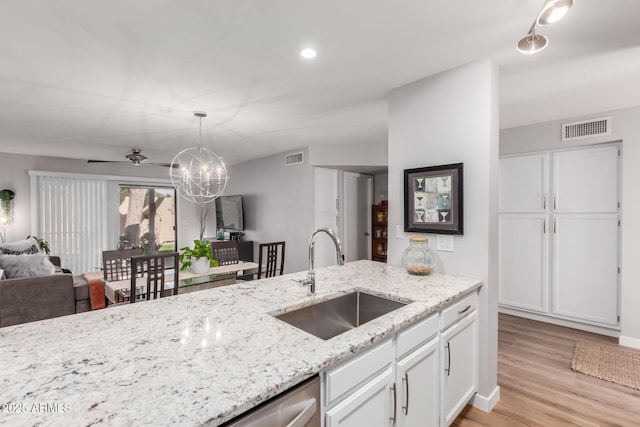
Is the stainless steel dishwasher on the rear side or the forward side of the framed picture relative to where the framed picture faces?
on the forward side

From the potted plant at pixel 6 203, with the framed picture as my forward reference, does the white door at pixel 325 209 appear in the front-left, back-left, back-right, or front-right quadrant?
front-left

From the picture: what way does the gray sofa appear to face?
to the viewer's right

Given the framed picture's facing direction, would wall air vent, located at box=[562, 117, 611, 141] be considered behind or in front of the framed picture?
behind

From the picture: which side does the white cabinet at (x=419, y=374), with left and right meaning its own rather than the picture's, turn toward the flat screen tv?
back

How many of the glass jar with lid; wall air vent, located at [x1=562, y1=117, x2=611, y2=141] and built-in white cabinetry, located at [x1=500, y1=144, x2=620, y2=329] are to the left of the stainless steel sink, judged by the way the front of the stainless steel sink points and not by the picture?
3

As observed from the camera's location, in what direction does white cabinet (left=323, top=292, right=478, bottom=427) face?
facing the viewer and to the right of the viewer

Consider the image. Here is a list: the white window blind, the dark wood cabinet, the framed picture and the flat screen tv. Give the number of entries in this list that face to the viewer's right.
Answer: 0

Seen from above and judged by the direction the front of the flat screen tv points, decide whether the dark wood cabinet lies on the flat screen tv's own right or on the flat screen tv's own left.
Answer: on the flat screen tv's own left

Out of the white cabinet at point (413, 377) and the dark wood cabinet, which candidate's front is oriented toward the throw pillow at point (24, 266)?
the dark wood cabinet

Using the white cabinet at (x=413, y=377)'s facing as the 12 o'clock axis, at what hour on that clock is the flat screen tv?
The flat screen tv is roughly at 6 o'clock from the white cabinet.

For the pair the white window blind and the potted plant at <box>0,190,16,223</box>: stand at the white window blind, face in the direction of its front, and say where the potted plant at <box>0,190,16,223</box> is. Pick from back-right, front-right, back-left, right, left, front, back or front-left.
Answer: right

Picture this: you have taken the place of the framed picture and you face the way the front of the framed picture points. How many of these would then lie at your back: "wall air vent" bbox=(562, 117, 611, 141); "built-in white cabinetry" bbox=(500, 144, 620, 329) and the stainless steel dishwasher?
2

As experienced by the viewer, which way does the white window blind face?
facing the viewer

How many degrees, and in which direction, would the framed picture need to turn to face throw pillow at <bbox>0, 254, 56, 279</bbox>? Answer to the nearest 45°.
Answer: approximately 45° to its right

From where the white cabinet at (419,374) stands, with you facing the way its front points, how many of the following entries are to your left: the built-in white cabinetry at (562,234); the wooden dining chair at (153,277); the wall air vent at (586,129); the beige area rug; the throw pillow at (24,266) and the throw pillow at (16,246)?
3
